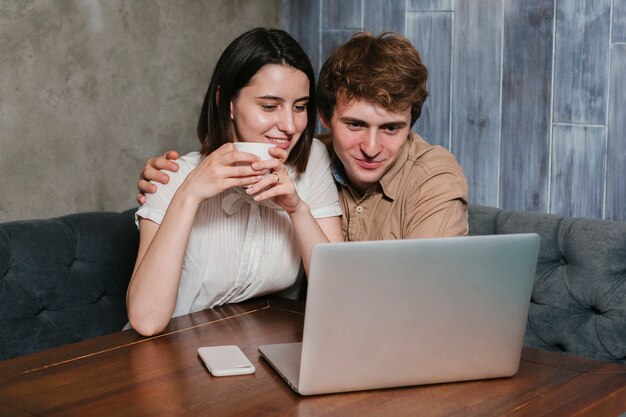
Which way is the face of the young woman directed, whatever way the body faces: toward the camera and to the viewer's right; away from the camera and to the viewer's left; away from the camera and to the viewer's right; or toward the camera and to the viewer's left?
toward the camera and to the viewer's right

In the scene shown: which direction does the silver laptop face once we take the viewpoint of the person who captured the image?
facing away from the viewer and to the left of the viewer

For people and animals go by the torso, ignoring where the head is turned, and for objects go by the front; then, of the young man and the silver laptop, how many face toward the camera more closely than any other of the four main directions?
1

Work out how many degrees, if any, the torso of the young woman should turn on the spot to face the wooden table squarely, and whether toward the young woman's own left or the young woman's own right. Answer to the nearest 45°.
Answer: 0° — they already face it

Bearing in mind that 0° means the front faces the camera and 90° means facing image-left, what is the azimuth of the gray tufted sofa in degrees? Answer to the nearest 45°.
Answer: approximately 0°

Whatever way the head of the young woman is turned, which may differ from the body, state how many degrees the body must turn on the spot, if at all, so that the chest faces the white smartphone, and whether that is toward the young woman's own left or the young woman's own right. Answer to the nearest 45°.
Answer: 0° — they already face it

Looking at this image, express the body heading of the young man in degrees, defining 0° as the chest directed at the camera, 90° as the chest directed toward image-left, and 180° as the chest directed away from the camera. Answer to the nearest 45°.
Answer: approximately 0°
